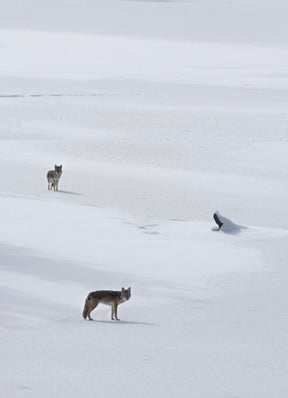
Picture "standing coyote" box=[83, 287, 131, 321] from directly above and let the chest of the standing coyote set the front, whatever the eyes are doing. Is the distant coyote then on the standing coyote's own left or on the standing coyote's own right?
on the standing coyote's own left

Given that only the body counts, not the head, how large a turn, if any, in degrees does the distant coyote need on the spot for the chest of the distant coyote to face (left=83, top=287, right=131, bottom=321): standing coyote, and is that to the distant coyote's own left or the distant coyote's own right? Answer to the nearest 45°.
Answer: approximately 45° to the distant coyote's own right

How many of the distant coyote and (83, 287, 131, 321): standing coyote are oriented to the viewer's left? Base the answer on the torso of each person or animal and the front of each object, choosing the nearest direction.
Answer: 0

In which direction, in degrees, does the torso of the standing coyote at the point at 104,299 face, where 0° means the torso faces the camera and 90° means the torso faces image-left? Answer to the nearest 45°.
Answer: approximately 270°
